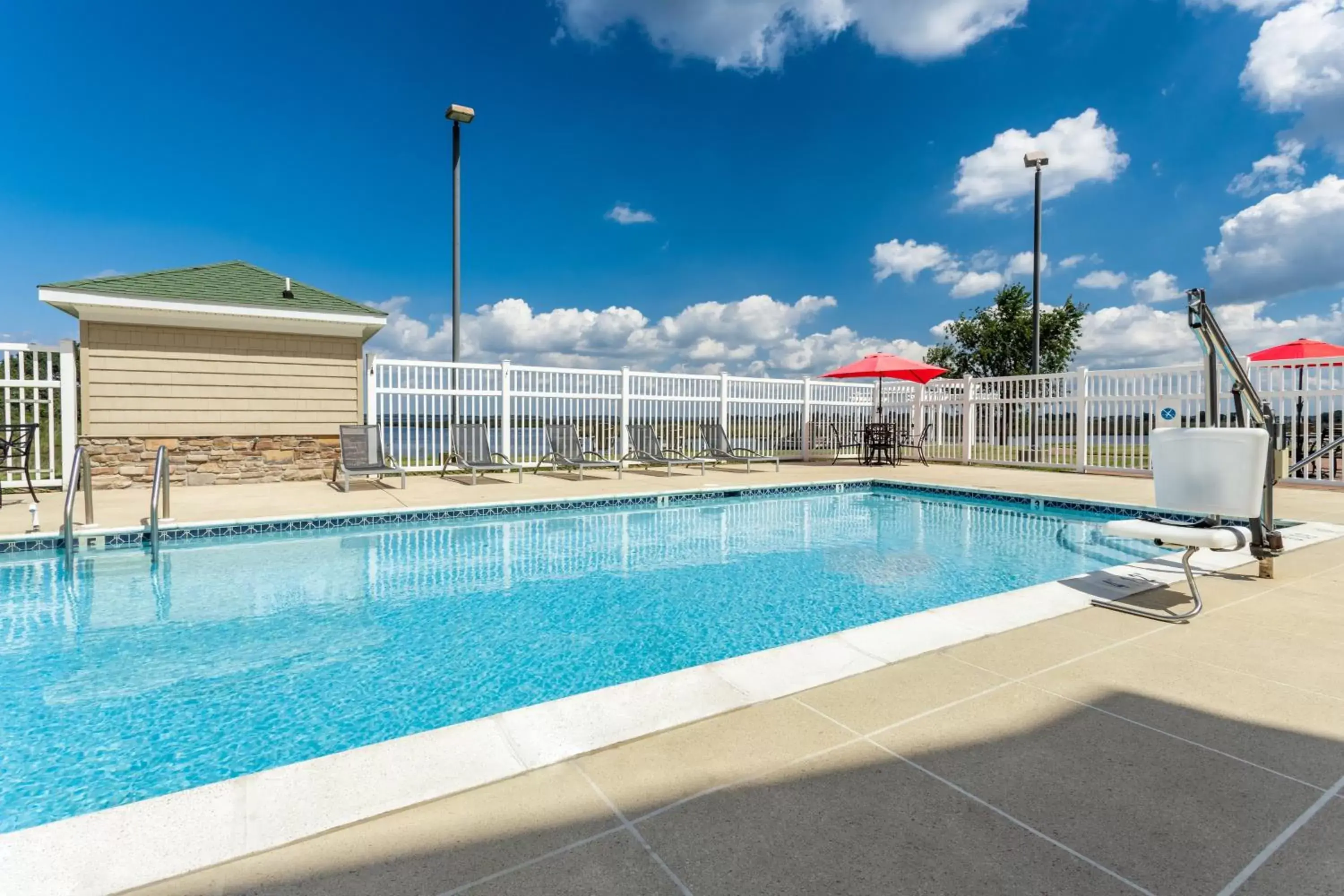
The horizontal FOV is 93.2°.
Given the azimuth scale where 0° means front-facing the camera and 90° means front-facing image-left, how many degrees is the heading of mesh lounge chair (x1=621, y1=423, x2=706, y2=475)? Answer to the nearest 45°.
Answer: approximately 315°

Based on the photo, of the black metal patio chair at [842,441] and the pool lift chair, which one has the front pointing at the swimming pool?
the pool lift chair

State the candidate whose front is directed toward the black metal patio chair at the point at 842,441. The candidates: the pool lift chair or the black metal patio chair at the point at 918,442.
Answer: the black metal patio chair at the point at 918,442

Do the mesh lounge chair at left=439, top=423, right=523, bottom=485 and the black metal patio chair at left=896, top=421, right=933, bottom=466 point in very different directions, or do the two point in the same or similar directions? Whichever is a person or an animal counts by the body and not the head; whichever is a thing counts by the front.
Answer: very different directions

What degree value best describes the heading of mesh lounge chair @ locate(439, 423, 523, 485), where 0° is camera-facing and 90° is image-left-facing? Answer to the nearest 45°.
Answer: approximately 315°

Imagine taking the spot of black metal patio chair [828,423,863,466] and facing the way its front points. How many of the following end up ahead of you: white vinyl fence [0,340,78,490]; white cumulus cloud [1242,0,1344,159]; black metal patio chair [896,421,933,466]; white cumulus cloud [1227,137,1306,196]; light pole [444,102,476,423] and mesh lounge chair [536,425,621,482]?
3

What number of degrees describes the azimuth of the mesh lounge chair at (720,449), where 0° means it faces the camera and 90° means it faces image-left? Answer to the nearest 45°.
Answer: approximately 315°

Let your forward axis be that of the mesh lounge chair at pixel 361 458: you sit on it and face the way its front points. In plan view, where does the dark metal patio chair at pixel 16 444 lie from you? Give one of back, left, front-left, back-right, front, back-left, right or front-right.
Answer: back-right

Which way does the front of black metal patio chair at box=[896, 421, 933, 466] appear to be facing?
to the viewer's left

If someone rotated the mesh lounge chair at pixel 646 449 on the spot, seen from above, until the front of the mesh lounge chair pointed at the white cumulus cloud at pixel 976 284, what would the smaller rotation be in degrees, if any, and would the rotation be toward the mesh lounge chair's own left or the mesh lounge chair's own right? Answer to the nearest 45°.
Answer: approximately 90° to the mesh lounge chair's own left
